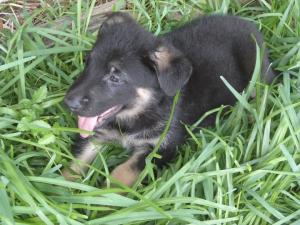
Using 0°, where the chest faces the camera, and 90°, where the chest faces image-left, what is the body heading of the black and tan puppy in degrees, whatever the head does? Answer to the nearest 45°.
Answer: approximately 45°
